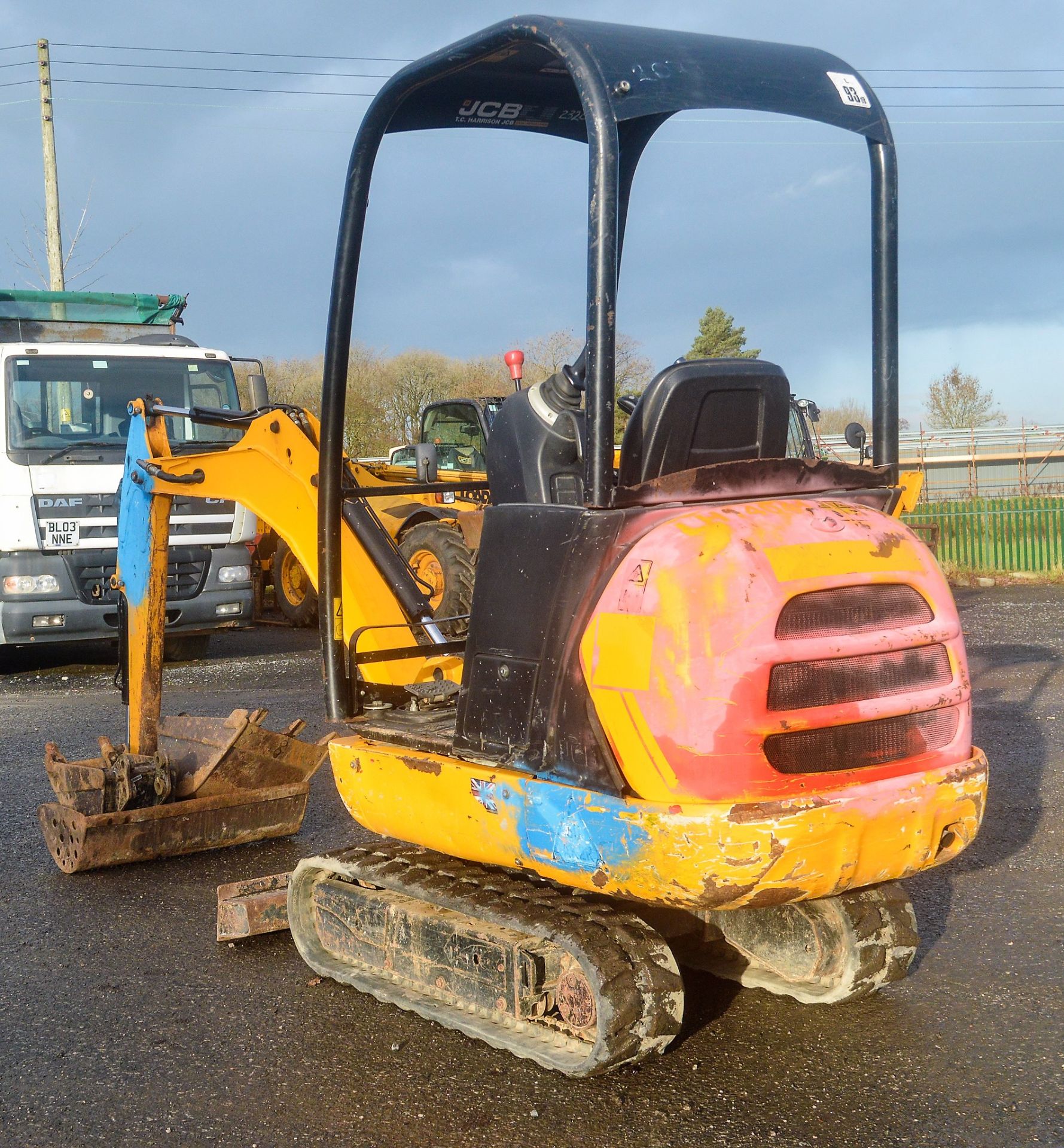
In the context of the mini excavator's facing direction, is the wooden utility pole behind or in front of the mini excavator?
in front

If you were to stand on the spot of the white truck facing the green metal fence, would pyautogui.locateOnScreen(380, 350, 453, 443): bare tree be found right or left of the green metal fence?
left

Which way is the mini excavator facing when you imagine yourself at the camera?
facing away from the viewer and to the left of the viewer

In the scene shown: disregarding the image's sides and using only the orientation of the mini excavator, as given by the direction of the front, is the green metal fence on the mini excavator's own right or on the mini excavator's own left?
on the mini excavator's own right

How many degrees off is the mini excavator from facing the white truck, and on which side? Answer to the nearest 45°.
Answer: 0° — it already faces it

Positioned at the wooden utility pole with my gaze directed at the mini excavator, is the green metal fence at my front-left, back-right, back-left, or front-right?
front-left

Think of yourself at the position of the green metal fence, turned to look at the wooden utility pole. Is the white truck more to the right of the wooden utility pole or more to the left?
left

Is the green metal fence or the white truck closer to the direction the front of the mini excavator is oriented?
the white truck

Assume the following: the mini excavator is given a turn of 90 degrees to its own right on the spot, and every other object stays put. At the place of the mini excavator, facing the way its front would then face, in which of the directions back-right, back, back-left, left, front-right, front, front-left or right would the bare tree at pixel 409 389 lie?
front-left
